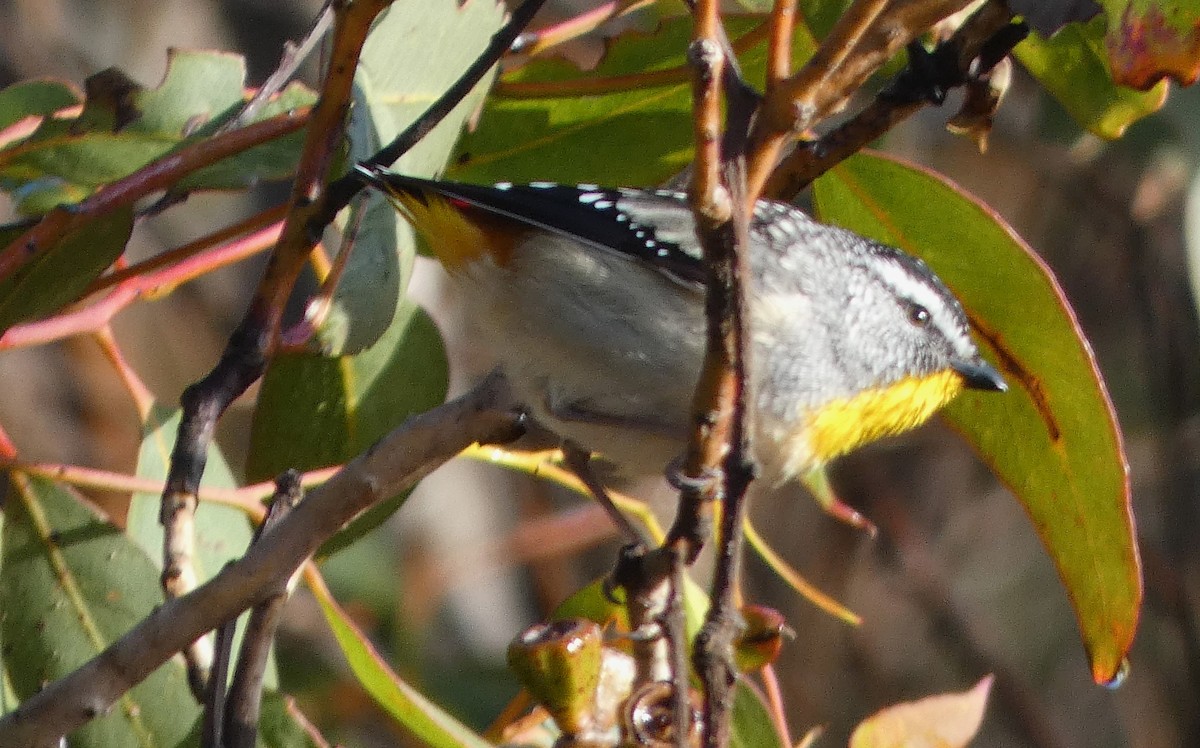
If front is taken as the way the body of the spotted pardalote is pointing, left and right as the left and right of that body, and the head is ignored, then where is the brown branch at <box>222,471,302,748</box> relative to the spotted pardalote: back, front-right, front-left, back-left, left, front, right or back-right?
back-right

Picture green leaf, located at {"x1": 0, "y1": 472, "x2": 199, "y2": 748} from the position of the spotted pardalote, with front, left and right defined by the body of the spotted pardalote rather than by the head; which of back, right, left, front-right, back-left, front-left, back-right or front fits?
back

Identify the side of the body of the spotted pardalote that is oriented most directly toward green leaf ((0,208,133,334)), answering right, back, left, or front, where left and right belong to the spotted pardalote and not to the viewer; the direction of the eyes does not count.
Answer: back

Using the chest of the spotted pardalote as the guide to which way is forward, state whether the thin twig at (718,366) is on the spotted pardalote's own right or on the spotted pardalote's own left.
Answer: on the spotted pardalote's own right

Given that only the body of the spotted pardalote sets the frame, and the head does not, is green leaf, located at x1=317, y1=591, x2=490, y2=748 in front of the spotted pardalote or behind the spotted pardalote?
behind

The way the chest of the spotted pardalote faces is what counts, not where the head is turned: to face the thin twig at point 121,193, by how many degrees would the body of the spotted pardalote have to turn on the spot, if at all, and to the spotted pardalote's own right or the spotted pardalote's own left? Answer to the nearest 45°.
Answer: approximately 180°

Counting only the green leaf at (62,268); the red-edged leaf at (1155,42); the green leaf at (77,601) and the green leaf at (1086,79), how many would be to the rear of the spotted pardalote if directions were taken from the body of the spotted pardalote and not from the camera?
2

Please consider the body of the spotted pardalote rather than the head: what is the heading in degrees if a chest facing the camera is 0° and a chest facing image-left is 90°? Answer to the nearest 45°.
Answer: approximately 270°
